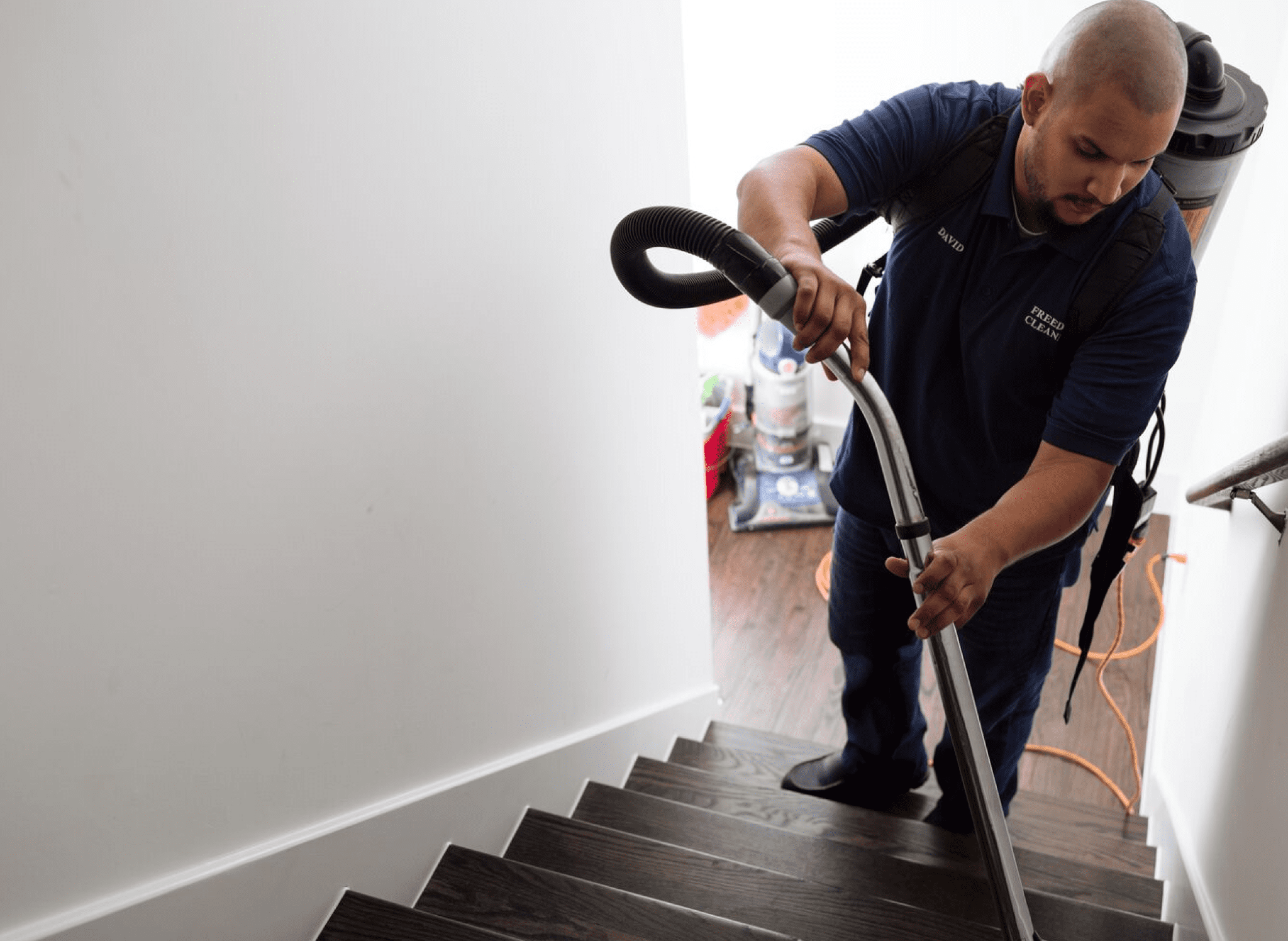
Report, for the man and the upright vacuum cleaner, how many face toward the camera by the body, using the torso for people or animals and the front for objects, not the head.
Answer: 2

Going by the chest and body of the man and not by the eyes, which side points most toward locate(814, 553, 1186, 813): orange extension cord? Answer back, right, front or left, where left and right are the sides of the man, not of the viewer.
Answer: back

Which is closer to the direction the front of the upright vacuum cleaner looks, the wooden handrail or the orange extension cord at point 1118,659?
the wooden handrail

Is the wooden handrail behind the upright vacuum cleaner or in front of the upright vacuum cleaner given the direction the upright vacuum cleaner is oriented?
in front

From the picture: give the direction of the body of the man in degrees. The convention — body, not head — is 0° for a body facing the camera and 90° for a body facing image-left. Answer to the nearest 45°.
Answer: approximately 0°

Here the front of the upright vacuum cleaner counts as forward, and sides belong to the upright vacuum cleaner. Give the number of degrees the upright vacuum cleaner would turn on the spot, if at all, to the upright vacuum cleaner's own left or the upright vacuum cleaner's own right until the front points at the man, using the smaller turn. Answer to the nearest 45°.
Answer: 0° — it already faces them

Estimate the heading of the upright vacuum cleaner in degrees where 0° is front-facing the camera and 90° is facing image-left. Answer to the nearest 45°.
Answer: approximately 0°

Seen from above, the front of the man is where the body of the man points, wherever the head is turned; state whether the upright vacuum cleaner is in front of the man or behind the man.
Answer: behind

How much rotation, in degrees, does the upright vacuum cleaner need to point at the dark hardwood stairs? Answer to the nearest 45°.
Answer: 0° — it already faces it
